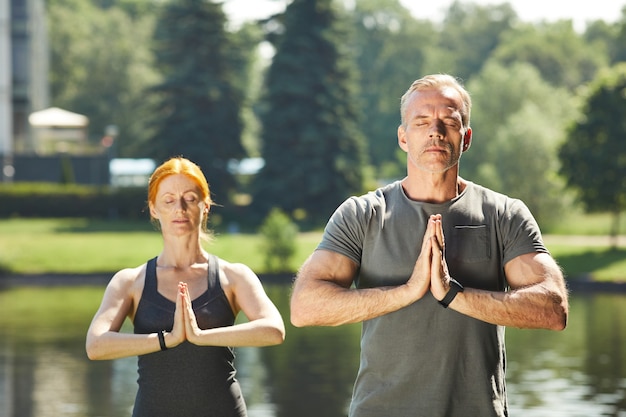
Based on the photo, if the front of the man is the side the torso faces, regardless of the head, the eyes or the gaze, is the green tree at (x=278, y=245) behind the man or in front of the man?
behind

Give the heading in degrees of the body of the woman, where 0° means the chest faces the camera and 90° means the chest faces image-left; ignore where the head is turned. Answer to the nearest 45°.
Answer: approximately 0°

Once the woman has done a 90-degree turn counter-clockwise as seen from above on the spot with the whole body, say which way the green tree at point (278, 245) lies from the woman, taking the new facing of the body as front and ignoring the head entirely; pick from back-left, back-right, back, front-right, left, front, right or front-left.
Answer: left
